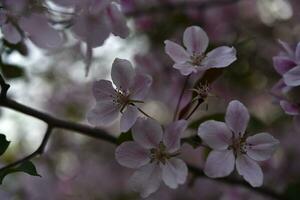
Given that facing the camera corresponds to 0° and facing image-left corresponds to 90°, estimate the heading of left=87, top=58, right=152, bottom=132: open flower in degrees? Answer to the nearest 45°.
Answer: approximately 45°

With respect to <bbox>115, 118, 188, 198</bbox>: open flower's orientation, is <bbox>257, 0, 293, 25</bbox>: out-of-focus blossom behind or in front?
behind

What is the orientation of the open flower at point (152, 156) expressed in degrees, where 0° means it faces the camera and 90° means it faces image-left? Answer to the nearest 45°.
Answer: approximately 0°

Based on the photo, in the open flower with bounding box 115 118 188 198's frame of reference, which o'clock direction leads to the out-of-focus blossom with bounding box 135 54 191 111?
The out-of-focus blossom is roughly at 6 o'clock from the open flower.
